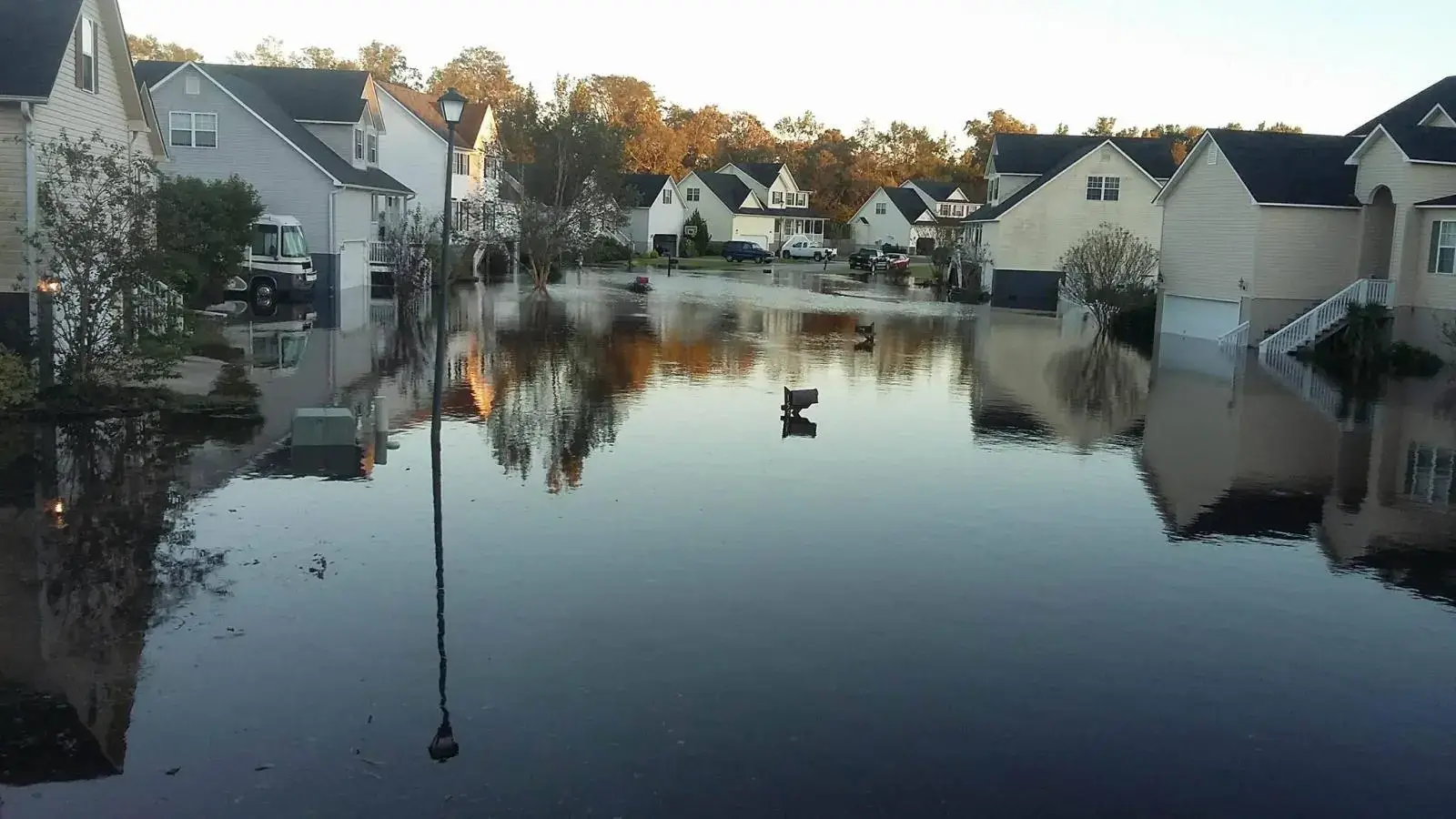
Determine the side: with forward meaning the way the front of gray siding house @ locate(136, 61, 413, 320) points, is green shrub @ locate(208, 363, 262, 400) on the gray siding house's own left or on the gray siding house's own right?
on the gray siding house's own right

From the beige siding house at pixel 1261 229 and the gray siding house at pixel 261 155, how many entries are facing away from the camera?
0

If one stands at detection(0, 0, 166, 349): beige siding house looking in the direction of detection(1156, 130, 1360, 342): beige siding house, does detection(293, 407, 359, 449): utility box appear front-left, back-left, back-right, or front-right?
front-right

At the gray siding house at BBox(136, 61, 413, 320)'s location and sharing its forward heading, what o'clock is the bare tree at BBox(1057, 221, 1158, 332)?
The bare tree is roughly at 11 o'clock from the gray siding house.

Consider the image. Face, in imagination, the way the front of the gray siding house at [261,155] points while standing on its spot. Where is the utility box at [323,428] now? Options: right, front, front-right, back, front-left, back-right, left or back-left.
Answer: front-right

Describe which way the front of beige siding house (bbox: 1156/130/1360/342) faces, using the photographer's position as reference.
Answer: facing the viewer and to the left of the viewer

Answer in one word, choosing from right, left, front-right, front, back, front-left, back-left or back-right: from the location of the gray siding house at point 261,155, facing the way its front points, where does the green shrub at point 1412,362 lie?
front

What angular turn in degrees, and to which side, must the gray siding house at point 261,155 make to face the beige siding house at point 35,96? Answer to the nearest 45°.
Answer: approximately 45° to its right

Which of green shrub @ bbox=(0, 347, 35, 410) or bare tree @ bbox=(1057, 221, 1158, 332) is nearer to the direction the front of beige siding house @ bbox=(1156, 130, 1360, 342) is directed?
the green shrub

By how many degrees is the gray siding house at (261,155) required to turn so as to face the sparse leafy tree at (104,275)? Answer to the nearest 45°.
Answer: approximately 45° to its right

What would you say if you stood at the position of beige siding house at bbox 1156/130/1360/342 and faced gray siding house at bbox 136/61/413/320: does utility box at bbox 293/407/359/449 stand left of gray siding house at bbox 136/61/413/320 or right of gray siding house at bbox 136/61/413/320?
left

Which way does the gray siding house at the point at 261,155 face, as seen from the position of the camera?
facing the viewer and to the right of the viewer

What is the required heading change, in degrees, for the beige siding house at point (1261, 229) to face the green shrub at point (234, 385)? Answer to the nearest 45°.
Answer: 0° — it already faces it

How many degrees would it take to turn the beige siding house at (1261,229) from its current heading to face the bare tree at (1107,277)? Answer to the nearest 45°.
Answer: approximately 90° to its right

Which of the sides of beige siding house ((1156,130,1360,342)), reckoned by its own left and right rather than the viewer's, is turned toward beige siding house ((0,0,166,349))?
front
